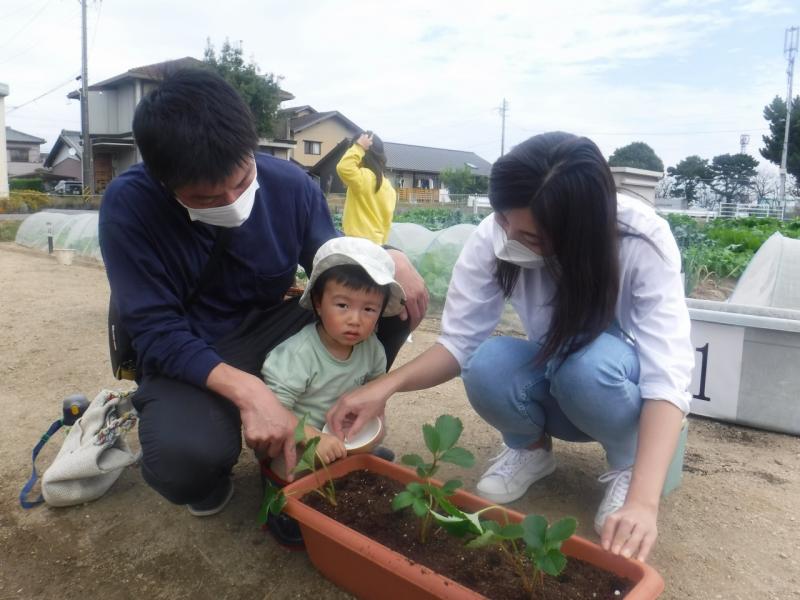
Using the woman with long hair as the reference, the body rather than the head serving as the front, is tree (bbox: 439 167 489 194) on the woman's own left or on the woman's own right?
on the woman's own right

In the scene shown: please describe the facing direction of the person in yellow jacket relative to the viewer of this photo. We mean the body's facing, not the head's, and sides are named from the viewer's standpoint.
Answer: facing away from the viewer and to the left of the viewer

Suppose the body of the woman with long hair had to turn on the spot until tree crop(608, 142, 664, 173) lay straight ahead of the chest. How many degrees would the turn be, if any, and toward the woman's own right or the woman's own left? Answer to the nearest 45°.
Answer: approximately 135° to the woman's own right

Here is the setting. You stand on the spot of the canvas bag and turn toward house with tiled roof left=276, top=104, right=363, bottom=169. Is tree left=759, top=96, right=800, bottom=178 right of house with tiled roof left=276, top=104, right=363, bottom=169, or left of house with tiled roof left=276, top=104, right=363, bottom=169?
right

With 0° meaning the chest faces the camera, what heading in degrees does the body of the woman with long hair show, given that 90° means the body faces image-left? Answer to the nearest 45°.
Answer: approximately 45°

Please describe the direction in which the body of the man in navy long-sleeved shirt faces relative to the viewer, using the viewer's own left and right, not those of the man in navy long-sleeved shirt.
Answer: facing the viewer and to the right of the viewer

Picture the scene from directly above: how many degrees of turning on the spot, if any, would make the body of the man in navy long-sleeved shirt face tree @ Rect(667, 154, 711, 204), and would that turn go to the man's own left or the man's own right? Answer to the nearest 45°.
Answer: approximately 90° to the man's own left

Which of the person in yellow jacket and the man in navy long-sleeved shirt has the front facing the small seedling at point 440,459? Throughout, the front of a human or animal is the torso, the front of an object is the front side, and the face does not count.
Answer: the man in navy long-sleeved shirt

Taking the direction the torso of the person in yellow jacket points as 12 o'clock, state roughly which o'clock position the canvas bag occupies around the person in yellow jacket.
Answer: The canvas bag is roughly at 8 o'clock from the person in yellow jacket.

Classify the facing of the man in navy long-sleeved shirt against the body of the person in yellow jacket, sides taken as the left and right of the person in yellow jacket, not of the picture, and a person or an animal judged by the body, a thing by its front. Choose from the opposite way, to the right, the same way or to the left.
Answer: the opposite way

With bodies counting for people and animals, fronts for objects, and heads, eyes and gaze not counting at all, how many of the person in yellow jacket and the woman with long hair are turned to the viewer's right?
0

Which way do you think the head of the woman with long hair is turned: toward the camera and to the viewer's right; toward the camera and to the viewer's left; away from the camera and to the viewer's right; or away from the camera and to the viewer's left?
toward the camera and to the viewer's left

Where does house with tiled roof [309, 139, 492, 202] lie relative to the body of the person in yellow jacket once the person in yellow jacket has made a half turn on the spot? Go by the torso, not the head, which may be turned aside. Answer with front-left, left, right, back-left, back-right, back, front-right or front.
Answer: back-left

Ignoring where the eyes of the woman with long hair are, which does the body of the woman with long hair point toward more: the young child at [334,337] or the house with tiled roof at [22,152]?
the young child

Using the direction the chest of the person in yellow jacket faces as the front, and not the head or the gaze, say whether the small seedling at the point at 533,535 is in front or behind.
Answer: behind

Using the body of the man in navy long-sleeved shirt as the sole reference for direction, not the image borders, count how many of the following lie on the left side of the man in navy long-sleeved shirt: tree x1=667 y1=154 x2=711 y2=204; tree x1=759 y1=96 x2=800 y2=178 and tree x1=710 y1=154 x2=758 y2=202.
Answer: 3

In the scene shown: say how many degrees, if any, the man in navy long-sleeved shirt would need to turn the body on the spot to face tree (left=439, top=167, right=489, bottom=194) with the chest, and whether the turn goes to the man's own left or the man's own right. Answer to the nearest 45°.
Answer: approximately 135° to the man's own left
